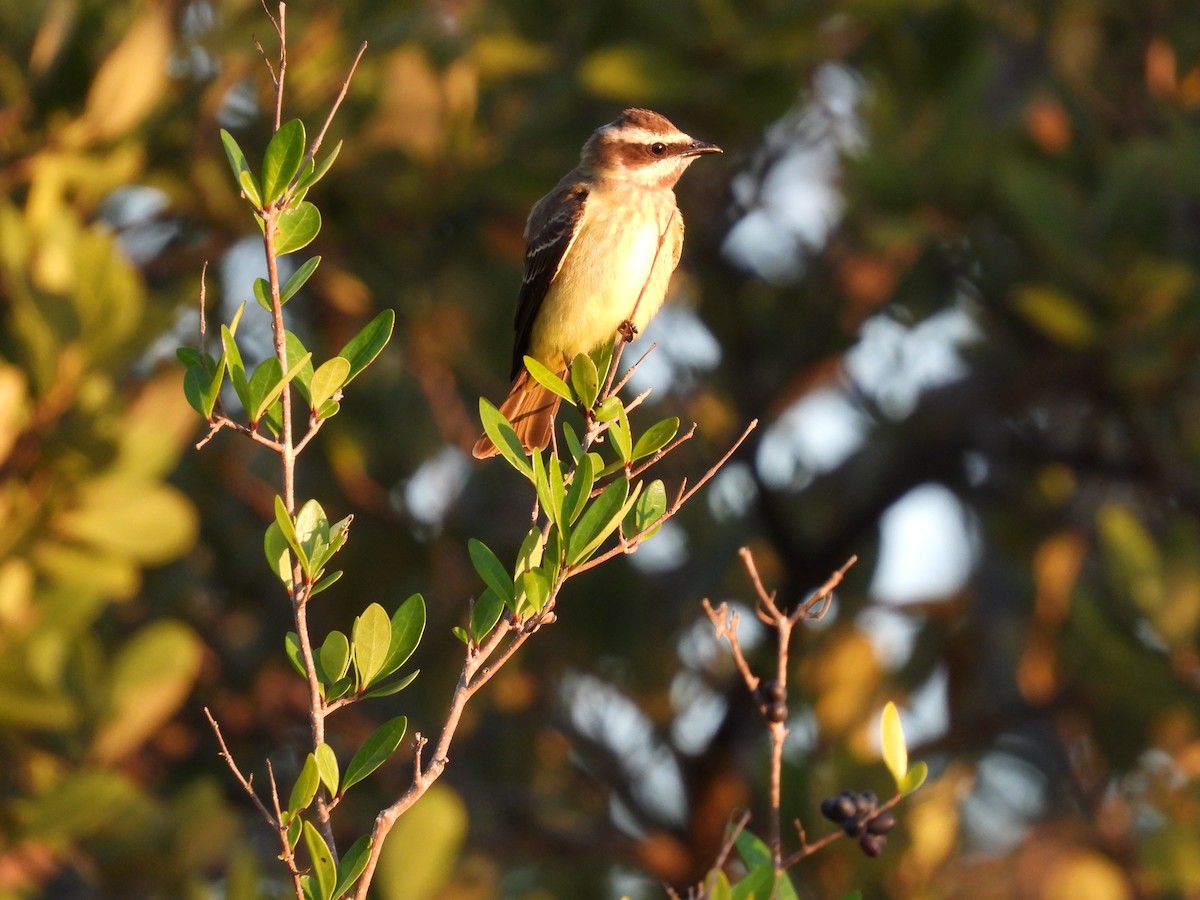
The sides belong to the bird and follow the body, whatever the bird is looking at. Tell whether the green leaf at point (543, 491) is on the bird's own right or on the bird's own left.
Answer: on the bird's own right

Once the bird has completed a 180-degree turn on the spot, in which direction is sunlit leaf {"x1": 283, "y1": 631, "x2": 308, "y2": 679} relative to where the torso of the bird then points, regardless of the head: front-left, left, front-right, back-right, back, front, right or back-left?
front-left

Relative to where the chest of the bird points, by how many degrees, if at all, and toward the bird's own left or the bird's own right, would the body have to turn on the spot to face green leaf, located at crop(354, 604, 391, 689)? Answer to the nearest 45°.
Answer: approximately 135° to the bird's own right

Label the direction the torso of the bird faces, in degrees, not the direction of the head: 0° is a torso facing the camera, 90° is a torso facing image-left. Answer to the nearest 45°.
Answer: approximately 315°

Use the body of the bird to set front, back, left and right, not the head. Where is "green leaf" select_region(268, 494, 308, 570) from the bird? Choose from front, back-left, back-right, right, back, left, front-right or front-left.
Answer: back-right

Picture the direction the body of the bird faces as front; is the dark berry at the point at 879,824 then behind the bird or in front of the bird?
in front
